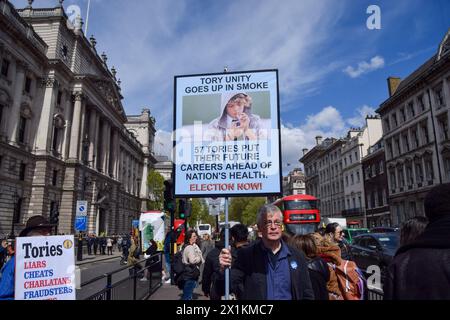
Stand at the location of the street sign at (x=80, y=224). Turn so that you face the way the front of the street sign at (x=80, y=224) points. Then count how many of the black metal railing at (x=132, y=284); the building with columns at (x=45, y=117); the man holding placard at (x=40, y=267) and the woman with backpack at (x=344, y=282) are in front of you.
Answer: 3

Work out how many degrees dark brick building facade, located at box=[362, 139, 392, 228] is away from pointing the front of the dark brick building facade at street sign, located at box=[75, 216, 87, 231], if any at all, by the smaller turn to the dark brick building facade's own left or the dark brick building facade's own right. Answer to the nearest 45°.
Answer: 0° — it already faces it

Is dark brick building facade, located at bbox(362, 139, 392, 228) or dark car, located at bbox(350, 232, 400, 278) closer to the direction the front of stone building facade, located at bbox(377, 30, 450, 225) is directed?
the dark car

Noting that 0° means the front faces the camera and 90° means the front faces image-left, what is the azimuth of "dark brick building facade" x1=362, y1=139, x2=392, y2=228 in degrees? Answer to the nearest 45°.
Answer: approximately 45°

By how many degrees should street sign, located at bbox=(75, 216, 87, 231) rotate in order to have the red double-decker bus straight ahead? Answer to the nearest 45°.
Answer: approximately 90° to its left

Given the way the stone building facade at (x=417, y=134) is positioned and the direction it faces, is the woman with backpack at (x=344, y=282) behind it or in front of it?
in front

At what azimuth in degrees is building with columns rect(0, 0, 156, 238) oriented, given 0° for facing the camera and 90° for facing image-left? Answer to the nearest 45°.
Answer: approximately 315°

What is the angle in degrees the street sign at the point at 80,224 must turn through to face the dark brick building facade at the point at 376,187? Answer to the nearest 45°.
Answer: approximately 90° to its left

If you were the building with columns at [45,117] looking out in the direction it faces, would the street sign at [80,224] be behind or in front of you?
in front

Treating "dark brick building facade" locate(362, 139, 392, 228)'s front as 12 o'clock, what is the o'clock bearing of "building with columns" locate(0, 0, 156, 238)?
The building with columns is roughly at 12 o'clock from the dark brick building facade.

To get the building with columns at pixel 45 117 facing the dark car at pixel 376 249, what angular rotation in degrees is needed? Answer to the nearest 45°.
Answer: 0° — it already faces it

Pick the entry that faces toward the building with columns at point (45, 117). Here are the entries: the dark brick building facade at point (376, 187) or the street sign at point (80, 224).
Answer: the dark brick building facade

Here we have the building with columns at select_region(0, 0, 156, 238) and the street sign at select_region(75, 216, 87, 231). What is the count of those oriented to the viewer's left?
0

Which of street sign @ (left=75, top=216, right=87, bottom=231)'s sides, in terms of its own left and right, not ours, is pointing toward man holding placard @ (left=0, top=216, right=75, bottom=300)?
front

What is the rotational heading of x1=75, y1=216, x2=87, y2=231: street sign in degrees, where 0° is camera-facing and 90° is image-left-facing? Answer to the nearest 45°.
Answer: approximately 0°
